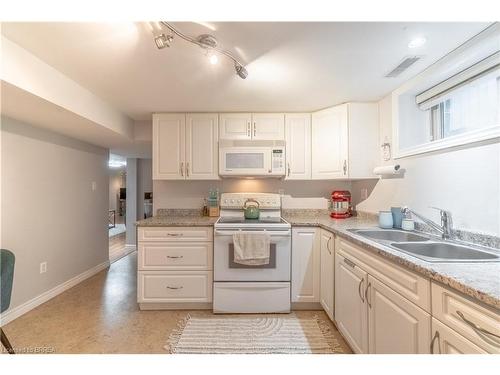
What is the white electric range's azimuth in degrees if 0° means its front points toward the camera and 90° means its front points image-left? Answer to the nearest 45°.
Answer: approximately 0°

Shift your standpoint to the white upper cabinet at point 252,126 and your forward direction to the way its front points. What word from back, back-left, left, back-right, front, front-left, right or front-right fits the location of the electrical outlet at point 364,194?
left

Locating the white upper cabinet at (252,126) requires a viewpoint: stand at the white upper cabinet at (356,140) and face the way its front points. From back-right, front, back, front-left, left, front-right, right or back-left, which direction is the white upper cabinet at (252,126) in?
front-right

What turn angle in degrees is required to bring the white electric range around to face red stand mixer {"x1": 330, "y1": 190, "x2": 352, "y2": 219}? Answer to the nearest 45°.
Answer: approximately 135° to its left

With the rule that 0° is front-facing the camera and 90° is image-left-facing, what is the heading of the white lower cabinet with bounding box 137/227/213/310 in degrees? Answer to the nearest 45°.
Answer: approximately 0°

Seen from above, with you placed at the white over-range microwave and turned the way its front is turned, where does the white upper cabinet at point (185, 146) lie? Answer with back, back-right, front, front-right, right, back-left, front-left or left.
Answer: right

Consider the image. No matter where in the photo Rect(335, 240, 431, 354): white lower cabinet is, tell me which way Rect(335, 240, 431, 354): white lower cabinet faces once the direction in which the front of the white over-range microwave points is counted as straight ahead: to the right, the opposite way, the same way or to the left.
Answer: to the right

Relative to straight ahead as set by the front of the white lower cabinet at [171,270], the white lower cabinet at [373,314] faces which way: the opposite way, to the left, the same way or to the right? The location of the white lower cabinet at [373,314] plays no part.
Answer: to the right

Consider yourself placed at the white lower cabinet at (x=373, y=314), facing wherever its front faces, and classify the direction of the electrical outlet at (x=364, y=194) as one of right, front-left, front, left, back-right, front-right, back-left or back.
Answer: back-right
